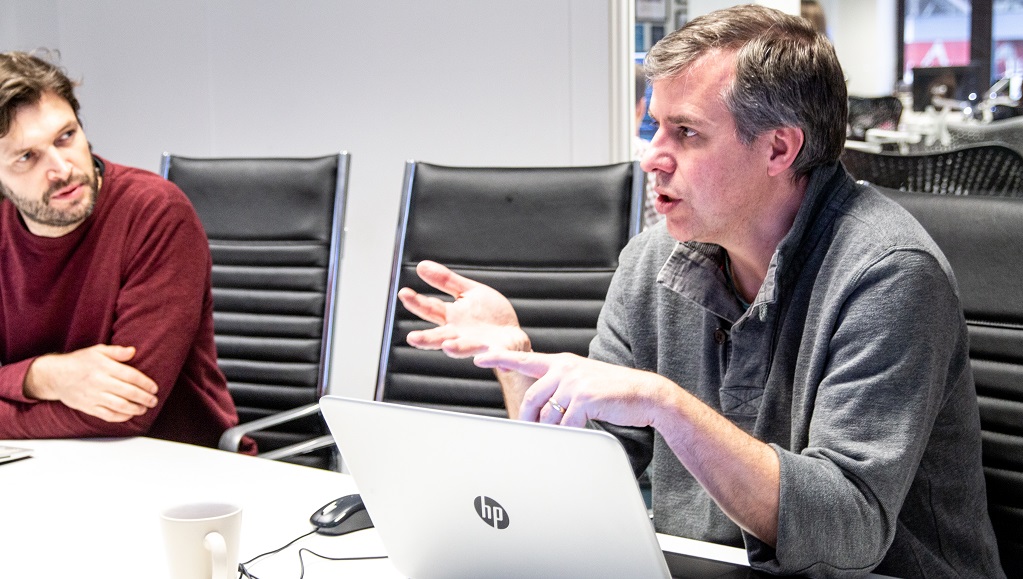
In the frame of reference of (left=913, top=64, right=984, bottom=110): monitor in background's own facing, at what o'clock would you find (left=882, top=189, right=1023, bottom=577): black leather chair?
The black leather chair is roughly at 12 o'clock from the monitor in background.

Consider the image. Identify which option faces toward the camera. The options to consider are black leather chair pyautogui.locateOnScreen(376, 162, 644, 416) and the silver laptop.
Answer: the black leather chair

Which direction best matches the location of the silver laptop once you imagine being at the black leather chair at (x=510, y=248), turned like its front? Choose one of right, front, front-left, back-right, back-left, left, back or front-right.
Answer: front

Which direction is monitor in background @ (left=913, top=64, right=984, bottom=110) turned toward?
toward the camera

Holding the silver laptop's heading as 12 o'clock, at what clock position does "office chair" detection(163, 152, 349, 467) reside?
The office chair is roughly at 10 o'clock from the silver laptop.

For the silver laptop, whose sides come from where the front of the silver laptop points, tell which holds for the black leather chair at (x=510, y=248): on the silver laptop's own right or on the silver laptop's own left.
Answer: on the silver laptop's own left

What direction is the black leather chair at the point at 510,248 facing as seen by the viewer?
toward the camera

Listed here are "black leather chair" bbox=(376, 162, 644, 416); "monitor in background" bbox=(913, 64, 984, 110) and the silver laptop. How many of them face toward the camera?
2

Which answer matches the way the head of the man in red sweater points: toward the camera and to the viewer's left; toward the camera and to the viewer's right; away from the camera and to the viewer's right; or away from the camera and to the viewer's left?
toward the camera and to the viewer's right
